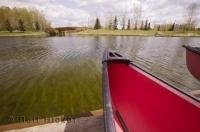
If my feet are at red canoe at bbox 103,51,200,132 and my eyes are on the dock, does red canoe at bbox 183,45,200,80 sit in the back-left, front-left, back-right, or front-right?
back-right

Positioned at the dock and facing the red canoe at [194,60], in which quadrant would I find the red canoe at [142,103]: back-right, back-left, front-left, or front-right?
front-right

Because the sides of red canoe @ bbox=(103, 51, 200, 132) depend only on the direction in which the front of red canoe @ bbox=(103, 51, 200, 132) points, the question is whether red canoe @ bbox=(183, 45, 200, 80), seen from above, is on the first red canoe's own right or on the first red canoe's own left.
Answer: on the first red canoe's own right

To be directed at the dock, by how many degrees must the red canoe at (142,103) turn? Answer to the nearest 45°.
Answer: approximately 45° to its left

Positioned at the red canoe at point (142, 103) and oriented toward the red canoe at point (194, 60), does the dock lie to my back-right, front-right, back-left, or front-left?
back-left

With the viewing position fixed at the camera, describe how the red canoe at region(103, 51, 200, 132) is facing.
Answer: facing away from the viewer and to the left of the viewer
